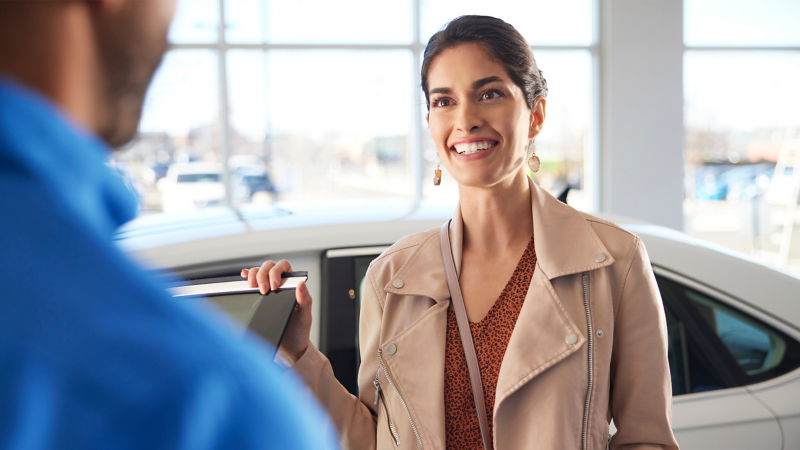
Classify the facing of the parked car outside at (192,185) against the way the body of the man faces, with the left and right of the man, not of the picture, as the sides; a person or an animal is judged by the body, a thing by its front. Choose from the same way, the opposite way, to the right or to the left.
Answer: the opposite way

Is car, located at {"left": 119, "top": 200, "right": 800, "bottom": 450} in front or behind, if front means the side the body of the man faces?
in front

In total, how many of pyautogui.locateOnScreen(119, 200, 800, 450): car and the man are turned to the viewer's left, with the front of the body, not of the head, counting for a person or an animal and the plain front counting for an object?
1

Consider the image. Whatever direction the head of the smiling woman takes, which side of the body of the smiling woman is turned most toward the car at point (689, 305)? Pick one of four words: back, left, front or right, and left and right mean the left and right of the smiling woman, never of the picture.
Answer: back

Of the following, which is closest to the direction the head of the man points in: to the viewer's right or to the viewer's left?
to the viewer's right

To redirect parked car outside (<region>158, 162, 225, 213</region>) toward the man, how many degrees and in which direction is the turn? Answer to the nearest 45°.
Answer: approximately 45° to its left

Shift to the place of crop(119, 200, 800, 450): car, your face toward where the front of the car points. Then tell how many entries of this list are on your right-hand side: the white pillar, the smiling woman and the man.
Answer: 1

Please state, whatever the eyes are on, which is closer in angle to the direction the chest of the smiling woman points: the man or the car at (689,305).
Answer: the man

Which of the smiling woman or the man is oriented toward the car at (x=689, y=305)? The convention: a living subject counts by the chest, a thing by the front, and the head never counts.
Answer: the man

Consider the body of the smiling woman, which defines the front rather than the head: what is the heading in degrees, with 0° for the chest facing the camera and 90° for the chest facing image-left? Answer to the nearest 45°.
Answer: approximately 45°

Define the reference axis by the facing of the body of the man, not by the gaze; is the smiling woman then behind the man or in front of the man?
in front

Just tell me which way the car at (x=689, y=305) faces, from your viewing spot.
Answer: facing to the left of the viewer

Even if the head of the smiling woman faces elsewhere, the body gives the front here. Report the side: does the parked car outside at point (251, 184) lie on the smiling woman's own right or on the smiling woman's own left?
on the smiling woman's own right
